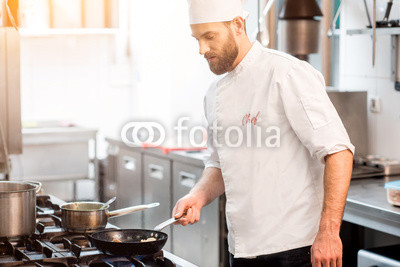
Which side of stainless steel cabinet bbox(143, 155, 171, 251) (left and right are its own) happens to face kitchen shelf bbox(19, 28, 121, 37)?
right

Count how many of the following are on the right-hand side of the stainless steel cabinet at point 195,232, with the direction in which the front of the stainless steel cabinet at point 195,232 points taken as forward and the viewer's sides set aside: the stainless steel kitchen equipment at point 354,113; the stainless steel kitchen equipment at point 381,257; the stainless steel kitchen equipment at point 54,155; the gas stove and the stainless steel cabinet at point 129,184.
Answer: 2

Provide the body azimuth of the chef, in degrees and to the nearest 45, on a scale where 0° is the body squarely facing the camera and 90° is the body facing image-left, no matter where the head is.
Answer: approximately 45°

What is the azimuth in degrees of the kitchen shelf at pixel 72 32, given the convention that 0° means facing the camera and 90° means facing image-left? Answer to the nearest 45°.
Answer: approximately 0°

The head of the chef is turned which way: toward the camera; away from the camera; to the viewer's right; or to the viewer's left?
to the viewer's left

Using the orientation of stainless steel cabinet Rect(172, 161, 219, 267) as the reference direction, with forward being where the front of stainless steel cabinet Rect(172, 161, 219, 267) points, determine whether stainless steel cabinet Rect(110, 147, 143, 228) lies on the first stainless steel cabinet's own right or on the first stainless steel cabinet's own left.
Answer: on the first stainless steel cabinet's own right

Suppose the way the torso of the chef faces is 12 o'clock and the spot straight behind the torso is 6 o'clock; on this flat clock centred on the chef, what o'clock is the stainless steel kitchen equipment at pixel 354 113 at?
The stainless steel kitchen equipment is roughly at 5 o'clock from the chef.

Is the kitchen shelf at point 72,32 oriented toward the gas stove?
yes

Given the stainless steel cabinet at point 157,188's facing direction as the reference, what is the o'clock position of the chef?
The chef is roughly at 10 o'clock from the stainless steel cabinet.
